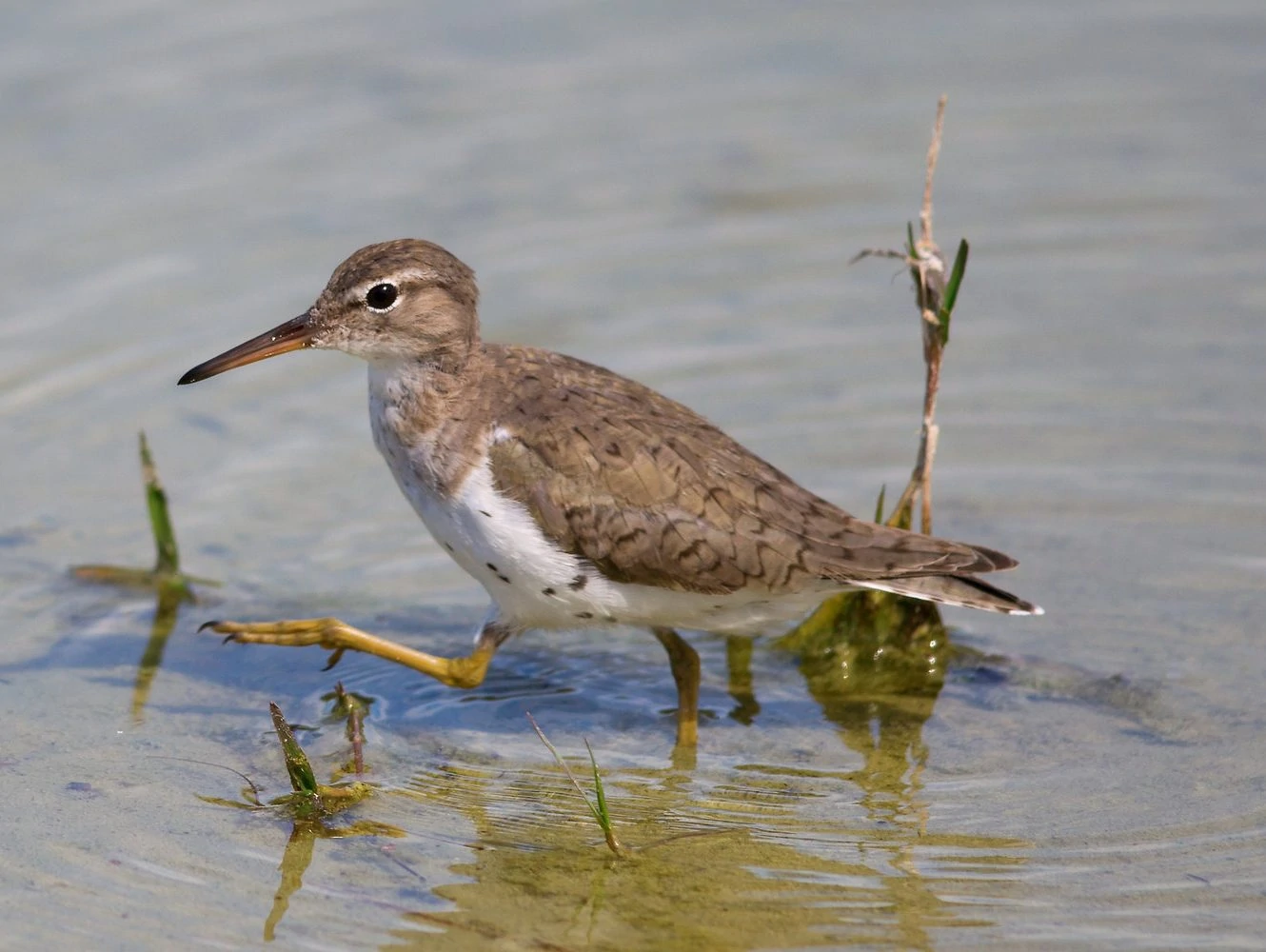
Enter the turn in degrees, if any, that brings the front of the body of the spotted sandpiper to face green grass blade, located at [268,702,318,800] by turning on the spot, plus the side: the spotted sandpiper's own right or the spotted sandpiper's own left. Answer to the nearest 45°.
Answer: approximately 45° to the spotted sandpiper's own left

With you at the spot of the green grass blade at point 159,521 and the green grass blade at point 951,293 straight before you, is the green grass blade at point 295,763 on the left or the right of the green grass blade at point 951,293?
right

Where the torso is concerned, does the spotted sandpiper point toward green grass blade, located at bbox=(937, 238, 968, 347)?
no

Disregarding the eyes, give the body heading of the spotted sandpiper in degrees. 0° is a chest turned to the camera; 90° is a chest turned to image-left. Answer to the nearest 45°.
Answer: approximately 90°

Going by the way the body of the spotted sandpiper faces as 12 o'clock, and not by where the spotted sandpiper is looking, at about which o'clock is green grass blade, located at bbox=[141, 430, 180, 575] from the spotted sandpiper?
The green grass blade is roughly at 1 o'clock from the spotted sandpiper.

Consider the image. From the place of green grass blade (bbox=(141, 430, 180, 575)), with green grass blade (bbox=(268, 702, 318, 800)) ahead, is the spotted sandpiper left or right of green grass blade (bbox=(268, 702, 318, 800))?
left
